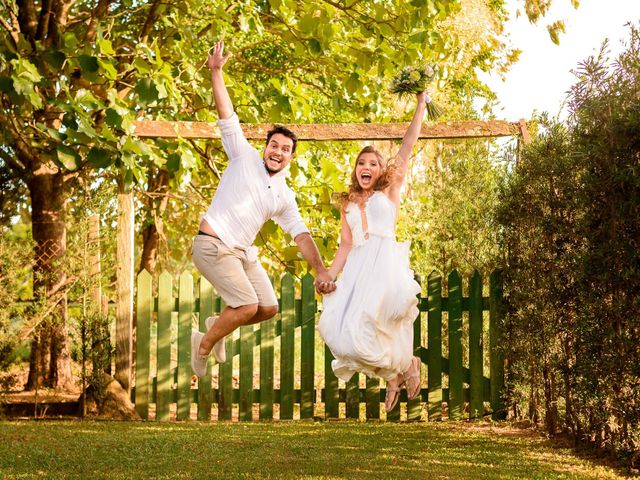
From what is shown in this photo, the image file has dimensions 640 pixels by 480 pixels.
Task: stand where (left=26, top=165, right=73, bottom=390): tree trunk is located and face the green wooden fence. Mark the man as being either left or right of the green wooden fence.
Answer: right

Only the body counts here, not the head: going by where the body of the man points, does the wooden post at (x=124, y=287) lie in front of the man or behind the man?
behind

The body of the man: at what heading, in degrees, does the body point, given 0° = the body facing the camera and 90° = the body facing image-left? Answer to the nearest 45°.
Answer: approximately 315°

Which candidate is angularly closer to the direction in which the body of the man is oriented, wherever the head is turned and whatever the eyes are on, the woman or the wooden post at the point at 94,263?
the woman

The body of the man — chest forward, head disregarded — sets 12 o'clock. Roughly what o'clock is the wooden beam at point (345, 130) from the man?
The wooden beam is roughly at 8 o'clock from the man.
